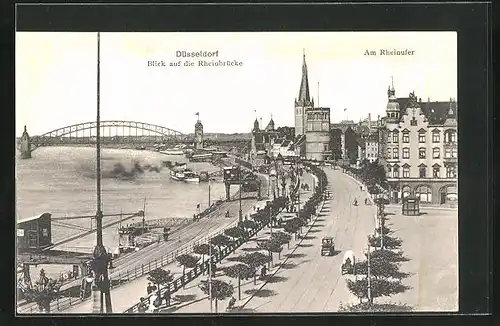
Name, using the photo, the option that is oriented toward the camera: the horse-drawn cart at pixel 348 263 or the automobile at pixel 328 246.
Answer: the automobile

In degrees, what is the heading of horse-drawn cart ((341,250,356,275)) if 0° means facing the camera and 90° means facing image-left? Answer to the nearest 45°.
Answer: approximately 180°

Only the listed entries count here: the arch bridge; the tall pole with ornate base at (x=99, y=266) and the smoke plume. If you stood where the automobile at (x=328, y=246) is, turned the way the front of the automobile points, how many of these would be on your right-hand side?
3

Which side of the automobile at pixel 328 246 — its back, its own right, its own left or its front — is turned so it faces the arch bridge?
back

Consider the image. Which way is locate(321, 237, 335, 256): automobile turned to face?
toward the camera

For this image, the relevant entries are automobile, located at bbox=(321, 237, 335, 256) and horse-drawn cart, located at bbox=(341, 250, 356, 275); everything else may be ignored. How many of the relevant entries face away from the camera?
1
